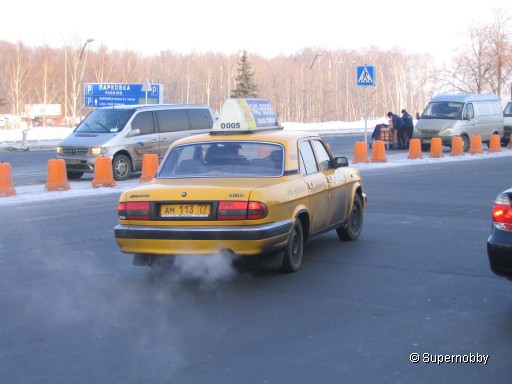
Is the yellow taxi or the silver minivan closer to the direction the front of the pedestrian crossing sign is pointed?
the yellow taxi

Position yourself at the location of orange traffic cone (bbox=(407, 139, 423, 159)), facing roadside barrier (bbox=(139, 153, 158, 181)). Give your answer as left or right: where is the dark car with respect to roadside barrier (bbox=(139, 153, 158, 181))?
left

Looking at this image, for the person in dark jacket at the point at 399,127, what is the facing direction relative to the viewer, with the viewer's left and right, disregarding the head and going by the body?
facing to the left of the viewer

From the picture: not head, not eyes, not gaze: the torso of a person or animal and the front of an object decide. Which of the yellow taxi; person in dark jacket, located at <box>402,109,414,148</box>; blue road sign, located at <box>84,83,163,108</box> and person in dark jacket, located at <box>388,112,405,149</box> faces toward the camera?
the blue road sign

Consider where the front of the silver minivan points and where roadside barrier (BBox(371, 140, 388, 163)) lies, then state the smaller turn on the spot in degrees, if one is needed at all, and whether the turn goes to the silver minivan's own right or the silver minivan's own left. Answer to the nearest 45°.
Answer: approximately 180°

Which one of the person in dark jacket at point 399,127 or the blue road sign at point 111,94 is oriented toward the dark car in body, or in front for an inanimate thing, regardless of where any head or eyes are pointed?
the blue road sign

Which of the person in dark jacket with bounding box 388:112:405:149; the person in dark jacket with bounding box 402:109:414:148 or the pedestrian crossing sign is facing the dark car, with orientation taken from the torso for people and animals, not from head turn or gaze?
the pedestrian crossing sign

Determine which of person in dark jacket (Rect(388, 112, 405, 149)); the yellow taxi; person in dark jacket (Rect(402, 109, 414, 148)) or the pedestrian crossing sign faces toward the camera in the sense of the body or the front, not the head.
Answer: the pedestrian crossing sign

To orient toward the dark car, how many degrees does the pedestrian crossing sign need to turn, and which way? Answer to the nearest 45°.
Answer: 0° — it already faces it
